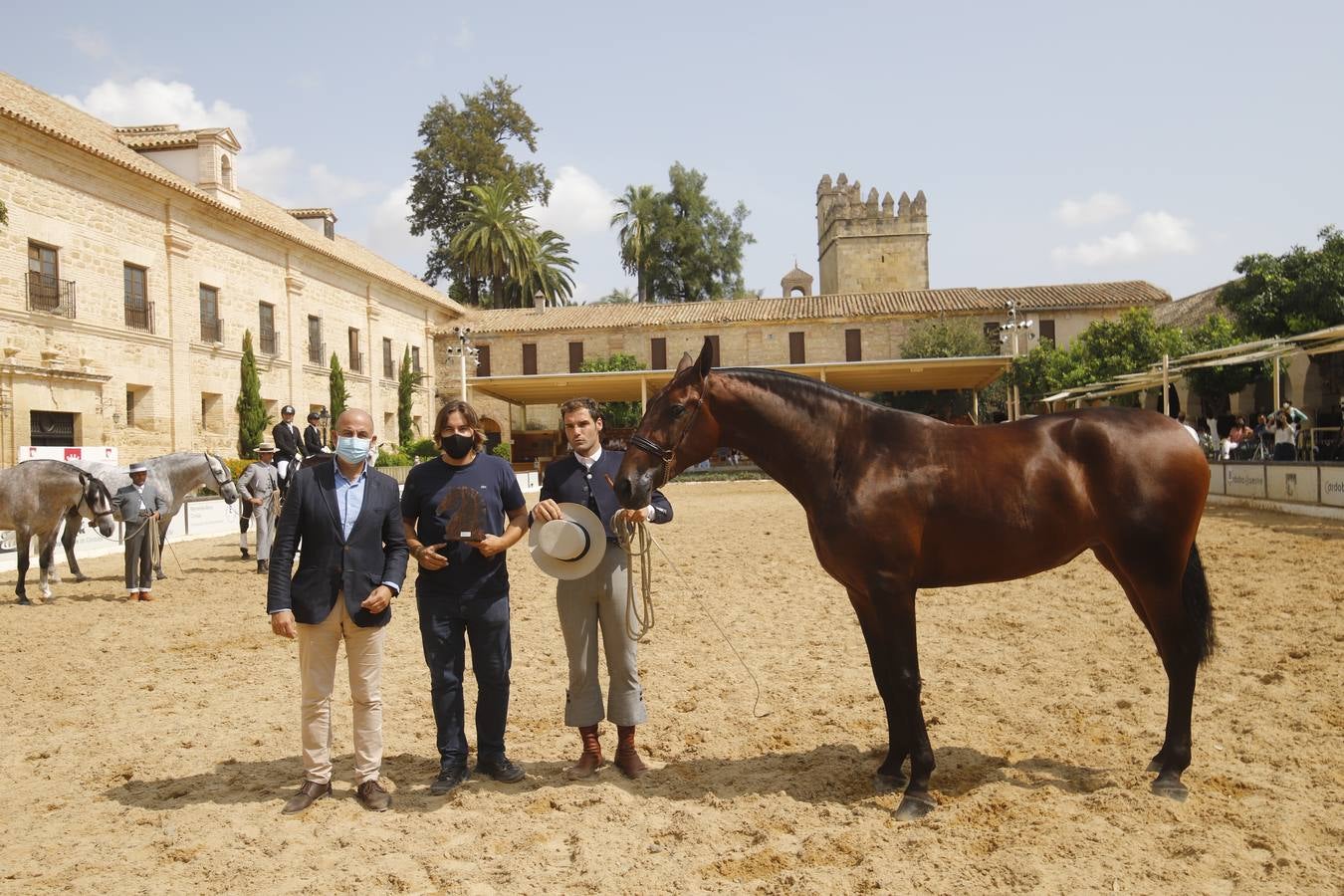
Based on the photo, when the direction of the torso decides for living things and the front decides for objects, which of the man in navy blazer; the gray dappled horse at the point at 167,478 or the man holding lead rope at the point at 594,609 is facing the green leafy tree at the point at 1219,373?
the gray dappled horse

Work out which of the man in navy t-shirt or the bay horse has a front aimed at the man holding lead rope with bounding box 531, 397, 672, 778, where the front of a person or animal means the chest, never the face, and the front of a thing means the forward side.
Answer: the bay horse

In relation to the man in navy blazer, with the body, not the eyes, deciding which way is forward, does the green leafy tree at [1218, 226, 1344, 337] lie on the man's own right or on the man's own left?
on the man's own left

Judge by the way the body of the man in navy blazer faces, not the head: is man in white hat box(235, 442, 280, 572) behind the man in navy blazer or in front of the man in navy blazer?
behind

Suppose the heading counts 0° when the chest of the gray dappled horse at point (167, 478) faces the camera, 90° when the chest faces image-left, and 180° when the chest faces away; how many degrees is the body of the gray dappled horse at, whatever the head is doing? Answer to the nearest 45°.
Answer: approximately 270°

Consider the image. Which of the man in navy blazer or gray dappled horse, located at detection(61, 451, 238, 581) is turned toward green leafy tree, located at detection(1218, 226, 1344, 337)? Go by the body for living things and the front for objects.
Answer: the gray dappled horse

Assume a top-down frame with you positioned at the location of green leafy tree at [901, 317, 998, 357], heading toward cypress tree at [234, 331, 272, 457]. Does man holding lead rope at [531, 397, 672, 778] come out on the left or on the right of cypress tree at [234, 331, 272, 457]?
left

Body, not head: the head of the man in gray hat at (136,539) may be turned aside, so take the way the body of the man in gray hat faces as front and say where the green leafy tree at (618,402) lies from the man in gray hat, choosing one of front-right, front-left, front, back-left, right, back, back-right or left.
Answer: back-left

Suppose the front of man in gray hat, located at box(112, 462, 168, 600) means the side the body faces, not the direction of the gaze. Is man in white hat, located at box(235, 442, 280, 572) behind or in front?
behind

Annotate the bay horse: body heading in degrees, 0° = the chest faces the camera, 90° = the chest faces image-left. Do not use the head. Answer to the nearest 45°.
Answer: approximately 90°
